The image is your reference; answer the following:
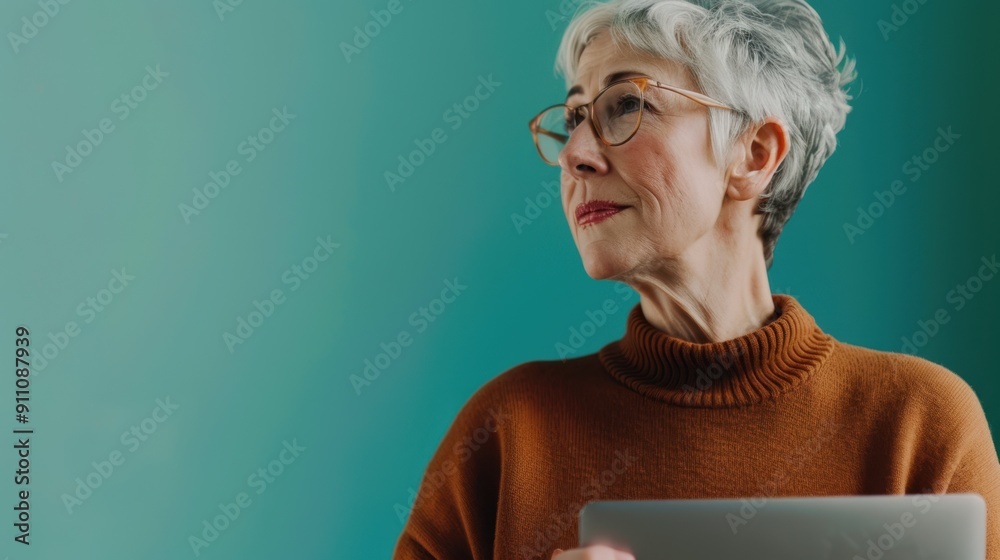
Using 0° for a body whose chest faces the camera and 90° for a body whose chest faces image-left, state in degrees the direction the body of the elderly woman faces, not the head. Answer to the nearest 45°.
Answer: approximately 0°
